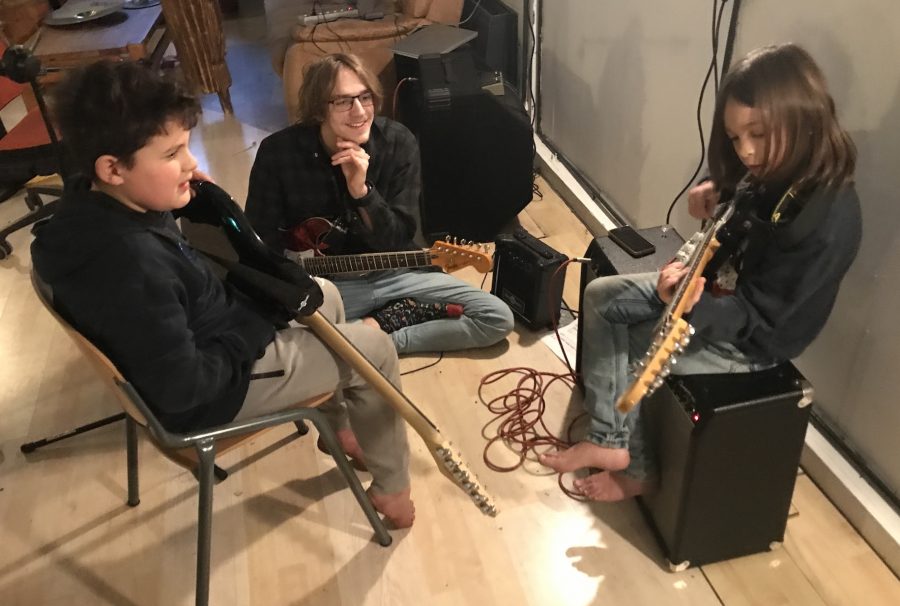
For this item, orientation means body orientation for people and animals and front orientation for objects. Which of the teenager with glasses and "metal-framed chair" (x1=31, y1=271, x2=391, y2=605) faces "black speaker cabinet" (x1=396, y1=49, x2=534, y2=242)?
the metal-framed chair

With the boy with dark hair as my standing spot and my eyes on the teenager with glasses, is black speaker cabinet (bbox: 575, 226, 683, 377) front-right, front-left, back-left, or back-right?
front-right

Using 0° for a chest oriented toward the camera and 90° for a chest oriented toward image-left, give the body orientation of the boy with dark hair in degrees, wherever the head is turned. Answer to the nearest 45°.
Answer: approximately 270°

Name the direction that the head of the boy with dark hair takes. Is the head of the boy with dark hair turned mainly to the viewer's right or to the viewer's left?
to the viewer's right

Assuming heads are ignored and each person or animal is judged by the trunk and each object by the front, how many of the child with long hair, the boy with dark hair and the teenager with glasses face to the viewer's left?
1

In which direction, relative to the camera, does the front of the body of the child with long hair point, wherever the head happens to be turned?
to the viewer's left

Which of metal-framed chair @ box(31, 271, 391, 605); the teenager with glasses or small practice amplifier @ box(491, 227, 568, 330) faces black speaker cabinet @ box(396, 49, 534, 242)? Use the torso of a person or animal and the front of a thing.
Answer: the metal-framed chair

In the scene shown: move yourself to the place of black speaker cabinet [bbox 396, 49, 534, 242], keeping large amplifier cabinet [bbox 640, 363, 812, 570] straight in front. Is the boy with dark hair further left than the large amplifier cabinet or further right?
right

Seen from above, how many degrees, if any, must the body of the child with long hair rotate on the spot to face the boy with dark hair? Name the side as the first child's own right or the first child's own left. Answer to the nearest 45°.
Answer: approximately 45° to the first child's own left

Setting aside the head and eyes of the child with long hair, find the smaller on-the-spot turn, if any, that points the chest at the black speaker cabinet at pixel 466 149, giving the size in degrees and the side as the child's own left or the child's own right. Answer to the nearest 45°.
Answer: approximately 45° to the child's own right

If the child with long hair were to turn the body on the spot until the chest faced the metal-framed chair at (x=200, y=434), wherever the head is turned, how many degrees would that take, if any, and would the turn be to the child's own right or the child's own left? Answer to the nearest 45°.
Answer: approximately 45° to the child's own left

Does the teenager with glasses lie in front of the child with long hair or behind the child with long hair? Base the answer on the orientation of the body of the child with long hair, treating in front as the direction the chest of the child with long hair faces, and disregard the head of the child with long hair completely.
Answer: in front

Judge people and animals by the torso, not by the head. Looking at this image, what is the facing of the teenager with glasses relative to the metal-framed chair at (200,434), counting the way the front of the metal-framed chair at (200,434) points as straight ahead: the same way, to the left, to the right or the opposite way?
to the right

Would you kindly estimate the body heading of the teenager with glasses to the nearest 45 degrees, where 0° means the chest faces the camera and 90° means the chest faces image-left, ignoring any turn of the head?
approximately 315°

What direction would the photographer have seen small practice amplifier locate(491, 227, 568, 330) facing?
facing the viewer and to the left of the viewer

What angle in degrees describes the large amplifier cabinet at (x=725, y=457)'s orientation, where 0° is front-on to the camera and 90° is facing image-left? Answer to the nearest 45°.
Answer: approximately 90°

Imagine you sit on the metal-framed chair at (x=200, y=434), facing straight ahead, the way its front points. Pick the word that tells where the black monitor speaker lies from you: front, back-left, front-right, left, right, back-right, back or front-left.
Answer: front
